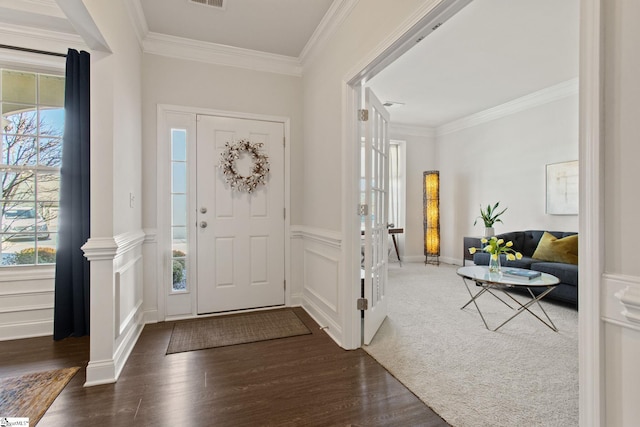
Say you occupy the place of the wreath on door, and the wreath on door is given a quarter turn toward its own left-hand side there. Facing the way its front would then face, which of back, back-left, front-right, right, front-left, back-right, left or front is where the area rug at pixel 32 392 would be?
back-right

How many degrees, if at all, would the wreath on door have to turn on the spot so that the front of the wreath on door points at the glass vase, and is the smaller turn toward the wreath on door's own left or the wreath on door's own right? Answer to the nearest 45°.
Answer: approximately 90° to the wreath on door's own left

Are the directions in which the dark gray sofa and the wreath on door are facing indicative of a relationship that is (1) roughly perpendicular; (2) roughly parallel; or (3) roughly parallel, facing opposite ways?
roughly perpendicular

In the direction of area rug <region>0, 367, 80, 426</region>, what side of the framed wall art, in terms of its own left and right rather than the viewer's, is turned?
front

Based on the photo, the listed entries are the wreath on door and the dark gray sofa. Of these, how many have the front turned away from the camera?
0

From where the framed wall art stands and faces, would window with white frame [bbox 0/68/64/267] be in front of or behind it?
in front

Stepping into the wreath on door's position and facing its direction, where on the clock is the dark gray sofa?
The dark gray sofa is roughly at 9 o'clock from the wreath on door.

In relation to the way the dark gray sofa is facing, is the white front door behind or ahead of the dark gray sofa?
ahead

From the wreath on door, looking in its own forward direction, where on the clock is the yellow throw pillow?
The yellow throw pillow is roughly at 9 o'clock from the wreath on door.
